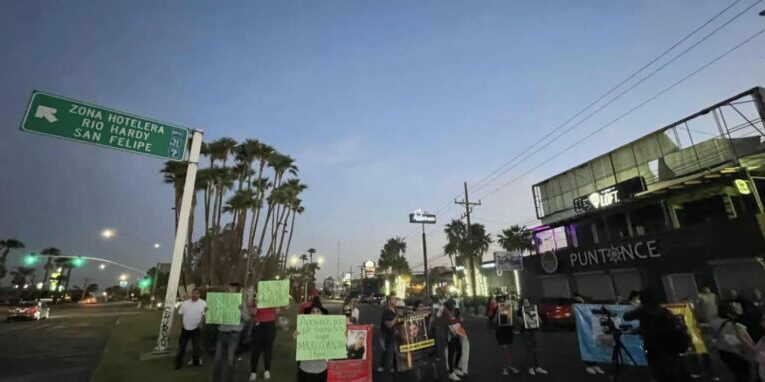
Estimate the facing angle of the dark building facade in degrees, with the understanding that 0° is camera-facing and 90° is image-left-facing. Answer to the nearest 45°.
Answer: approximately 45°

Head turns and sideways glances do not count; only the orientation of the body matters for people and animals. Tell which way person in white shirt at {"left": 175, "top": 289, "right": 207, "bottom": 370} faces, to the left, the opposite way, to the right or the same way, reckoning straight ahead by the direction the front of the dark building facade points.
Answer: to the left

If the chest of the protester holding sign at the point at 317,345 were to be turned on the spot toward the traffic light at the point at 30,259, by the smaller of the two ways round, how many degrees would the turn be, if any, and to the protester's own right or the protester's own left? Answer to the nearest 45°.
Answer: approximately 135° to the protester's own right

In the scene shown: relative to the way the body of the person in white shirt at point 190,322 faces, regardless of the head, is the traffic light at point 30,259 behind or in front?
behind

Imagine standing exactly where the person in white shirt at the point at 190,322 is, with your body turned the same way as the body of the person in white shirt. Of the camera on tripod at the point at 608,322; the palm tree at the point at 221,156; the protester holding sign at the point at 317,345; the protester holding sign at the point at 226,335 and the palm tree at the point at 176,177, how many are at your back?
2

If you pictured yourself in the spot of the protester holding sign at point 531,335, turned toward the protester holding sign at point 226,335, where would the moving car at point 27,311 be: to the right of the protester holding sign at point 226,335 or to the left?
right

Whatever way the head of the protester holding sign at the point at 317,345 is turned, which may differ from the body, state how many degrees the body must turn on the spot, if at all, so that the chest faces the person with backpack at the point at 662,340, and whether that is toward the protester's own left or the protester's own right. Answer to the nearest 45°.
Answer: approximately 90° to the protester's own left
